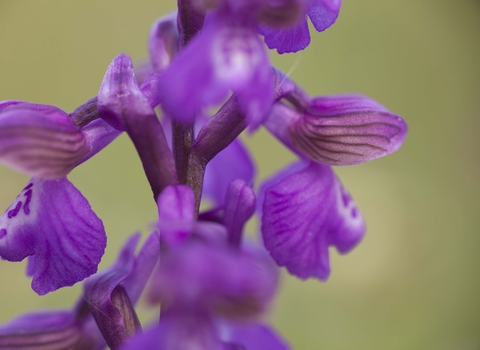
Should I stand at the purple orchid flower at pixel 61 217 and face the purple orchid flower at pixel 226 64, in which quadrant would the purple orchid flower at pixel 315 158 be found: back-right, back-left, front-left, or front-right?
front-left

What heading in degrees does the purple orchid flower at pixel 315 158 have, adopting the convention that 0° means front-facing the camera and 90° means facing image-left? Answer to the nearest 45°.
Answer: approximately 270°
